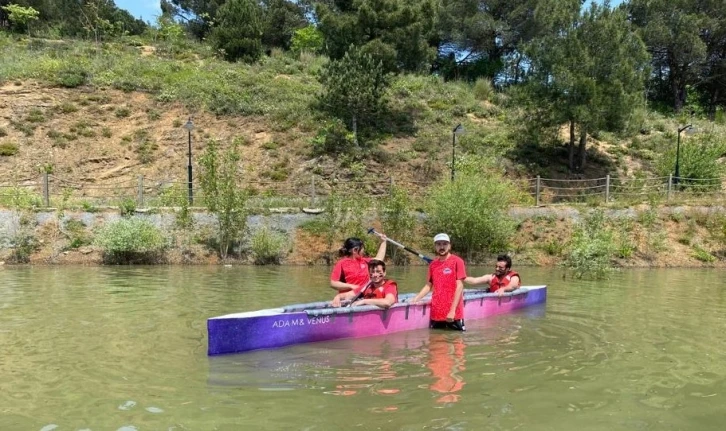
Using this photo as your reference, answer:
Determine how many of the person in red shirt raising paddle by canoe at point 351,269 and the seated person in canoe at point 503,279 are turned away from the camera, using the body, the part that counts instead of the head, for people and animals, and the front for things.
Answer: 0

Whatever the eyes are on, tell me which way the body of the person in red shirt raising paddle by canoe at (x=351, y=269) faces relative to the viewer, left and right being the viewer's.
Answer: facing the viewer and to the right of the viewer

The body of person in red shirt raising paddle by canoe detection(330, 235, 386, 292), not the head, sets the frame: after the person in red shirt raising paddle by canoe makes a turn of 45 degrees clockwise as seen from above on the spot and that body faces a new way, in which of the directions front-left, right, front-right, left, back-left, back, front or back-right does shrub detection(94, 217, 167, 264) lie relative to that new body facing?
back-right

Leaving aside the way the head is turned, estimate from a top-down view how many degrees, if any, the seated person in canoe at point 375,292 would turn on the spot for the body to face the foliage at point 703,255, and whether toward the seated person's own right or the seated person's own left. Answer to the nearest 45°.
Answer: approximately 180°

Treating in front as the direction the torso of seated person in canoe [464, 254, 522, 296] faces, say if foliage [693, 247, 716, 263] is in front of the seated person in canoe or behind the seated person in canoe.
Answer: behind

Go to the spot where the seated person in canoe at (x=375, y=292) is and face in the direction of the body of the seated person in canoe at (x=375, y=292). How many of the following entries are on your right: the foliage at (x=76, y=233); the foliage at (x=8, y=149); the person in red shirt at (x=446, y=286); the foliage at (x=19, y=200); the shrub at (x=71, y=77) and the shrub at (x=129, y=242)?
5

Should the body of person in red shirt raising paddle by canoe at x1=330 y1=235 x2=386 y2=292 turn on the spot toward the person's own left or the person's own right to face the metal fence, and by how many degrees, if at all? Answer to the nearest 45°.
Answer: approximately 135° to the person's own left

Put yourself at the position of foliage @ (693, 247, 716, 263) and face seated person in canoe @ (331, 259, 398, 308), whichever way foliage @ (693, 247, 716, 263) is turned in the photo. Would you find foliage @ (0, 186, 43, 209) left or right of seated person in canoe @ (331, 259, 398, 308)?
right

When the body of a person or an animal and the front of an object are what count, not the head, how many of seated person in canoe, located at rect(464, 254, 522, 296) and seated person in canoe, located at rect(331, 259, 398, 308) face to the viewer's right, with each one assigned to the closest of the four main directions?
0

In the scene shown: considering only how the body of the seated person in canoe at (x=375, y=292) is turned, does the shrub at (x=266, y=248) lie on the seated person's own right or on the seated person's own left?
on the seated person's own right
